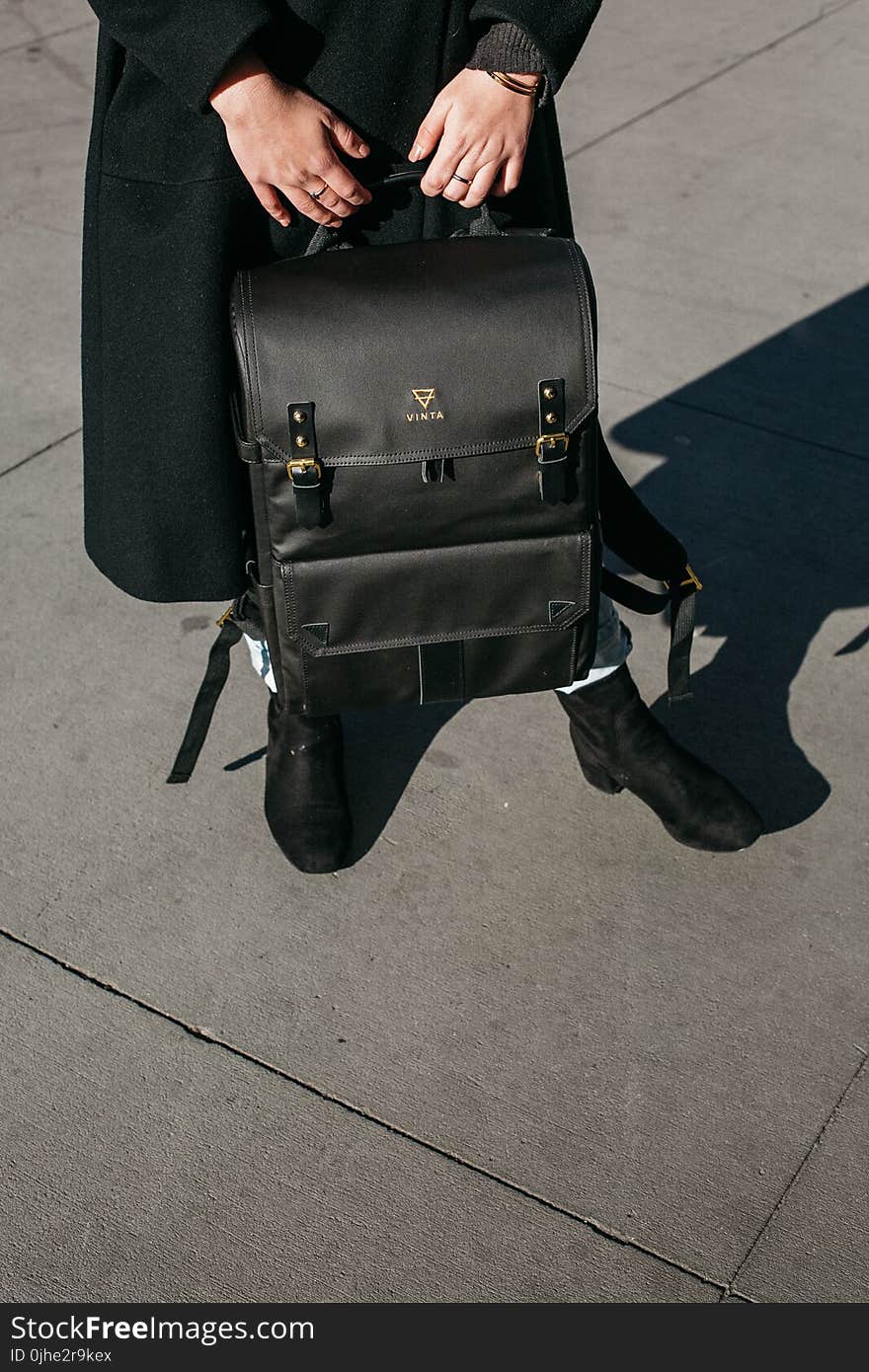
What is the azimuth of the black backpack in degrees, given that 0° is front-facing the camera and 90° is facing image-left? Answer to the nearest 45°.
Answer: approximately 0°
